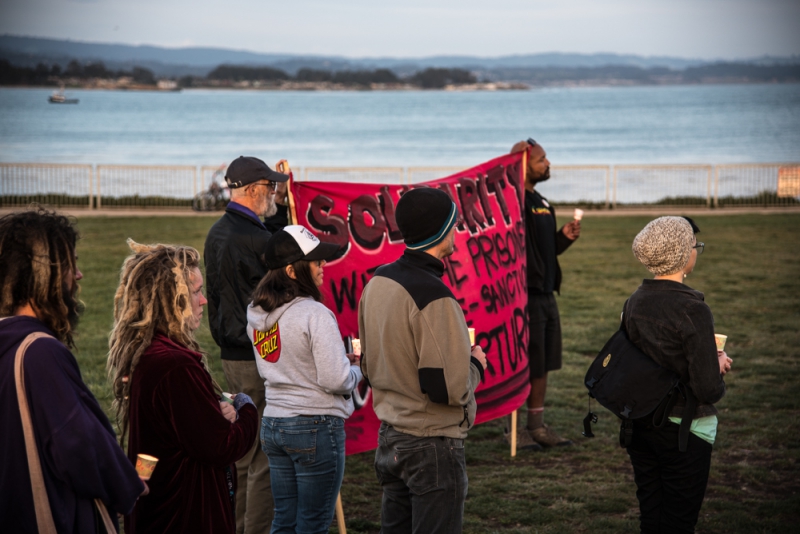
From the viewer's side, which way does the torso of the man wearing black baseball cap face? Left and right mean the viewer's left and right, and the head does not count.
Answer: facing to the right of the viewer

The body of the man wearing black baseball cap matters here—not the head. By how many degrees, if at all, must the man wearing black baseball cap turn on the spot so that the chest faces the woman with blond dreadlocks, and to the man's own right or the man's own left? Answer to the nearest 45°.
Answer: approximately 90° to the man's own right

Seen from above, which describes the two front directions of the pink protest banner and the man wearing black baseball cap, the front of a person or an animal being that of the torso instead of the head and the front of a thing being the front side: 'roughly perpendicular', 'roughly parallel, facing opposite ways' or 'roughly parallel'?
roughly perpendicular

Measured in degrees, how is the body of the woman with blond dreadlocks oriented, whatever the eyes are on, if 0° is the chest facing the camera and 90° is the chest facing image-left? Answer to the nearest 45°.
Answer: approximately 270°

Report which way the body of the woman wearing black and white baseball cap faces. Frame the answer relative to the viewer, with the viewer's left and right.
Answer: facing away from the viewer and to the right of the viewer

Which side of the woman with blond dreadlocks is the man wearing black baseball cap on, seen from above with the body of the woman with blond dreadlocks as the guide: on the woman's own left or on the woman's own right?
on the woman's own left

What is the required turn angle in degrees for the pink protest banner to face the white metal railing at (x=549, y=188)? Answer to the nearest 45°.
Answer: approximately 180°

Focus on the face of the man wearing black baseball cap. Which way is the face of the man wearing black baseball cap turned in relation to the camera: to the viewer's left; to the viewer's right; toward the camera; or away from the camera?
to the viewer's right
